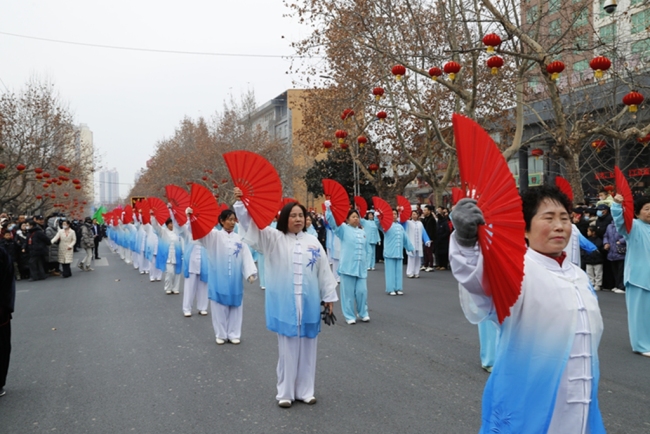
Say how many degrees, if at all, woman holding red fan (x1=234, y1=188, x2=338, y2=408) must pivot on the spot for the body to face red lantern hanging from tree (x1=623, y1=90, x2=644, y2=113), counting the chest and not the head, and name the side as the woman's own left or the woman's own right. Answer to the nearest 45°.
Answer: approximately 135° to the woman's own left

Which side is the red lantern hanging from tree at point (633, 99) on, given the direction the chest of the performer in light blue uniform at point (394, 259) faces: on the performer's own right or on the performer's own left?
on the performer's own left

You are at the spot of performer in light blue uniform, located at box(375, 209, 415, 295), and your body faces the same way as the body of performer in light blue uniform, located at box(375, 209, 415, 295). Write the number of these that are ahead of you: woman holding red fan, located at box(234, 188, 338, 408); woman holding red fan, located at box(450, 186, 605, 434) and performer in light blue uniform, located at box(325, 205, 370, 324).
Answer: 3

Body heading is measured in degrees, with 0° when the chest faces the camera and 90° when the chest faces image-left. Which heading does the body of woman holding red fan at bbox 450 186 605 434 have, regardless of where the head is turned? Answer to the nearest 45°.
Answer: approximately 315°

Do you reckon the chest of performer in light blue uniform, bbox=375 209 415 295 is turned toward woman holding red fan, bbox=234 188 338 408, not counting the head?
yes

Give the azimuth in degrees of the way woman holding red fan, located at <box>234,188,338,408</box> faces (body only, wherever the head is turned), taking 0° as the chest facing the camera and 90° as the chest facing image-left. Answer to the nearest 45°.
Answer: approximately 0°

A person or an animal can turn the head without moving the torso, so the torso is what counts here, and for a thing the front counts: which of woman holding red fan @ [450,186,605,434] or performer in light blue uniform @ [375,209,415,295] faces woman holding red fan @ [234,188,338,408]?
the performer in light blue uniform

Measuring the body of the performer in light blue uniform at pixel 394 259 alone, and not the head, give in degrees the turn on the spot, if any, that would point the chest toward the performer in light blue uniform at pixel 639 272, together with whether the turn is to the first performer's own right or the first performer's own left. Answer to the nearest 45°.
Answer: approximately 45° to the first performer's own left

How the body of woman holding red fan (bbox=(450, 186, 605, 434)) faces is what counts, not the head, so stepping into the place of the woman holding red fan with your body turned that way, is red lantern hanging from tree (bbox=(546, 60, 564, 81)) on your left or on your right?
on your left

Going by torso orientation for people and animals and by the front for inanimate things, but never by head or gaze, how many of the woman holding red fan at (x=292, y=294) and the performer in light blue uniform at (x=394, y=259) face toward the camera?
2
